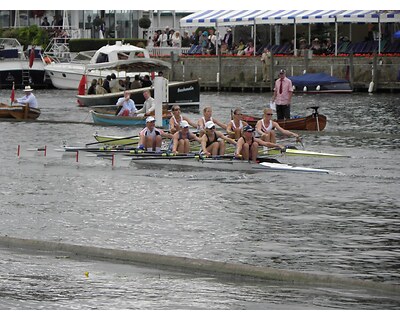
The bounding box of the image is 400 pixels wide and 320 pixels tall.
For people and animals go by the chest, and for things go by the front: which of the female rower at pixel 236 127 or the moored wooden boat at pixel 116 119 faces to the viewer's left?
the moored wooden boat

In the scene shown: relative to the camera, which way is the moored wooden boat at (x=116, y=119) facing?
to the viewer's left

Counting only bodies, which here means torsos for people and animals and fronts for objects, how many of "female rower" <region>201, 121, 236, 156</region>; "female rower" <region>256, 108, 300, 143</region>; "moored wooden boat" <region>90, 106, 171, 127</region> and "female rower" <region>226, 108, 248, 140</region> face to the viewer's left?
1

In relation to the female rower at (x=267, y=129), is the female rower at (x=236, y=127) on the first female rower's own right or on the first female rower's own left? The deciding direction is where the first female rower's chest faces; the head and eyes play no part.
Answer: on the first female rower's own right

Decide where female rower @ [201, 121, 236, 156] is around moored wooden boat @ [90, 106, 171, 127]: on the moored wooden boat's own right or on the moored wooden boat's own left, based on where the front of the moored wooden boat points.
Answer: on the moored wooden boat's own left

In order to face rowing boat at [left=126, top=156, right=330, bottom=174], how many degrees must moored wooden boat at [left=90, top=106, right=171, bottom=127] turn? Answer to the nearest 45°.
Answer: approximately 90° to its left
